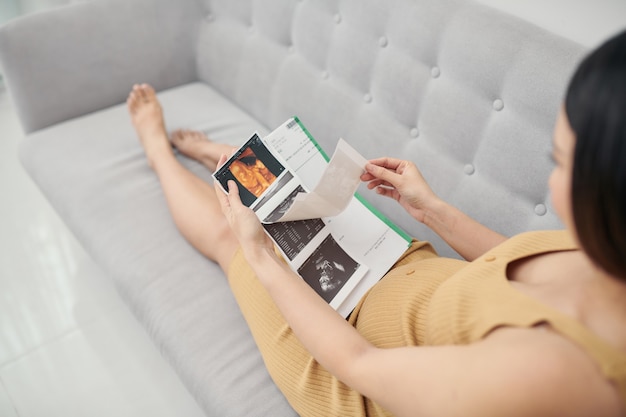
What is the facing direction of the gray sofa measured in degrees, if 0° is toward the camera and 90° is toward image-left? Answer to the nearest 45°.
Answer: approximately 45°
